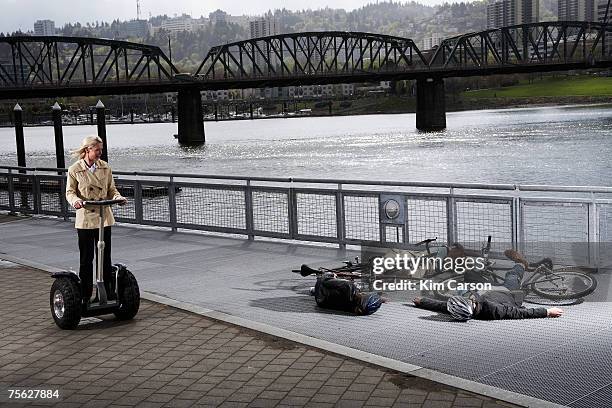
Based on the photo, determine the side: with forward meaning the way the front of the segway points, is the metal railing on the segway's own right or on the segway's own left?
on the segway's own left

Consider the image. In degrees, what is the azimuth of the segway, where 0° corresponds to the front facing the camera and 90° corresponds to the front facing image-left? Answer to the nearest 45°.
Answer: approximately 315°

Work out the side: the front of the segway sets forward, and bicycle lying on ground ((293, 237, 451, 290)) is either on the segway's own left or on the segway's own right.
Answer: on the segway's own left

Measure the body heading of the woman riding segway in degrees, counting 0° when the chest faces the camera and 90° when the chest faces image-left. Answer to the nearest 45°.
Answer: approximately 315°

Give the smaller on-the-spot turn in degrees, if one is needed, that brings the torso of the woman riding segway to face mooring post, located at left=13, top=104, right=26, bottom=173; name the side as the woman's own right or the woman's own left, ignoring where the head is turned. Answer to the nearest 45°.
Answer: approximately 135° to the woman's own left

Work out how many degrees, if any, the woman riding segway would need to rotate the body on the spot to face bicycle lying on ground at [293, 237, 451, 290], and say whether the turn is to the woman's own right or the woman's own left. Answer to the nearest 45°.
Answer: approximately 45° to the woman's own left

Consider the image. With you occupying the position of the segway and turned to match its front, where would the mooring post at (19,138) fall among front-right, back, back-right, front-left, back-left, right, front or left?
back-left

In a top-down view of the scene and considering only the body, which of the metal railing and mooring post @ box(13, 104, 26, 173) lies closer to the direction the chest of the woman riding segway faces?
the metal railing

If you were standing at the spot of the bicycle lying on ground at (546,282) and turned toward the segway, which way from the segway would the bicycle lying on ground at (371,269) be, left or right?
right

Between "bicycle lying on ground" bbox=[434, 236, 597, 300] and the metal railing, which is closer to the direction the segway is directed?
the bicycle lying on ground

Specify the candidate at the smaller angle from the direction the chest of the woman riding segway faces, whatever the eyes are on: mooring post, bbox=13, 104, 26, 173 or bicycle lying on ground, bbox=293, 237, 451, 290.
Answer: the bicycle lying on ground
